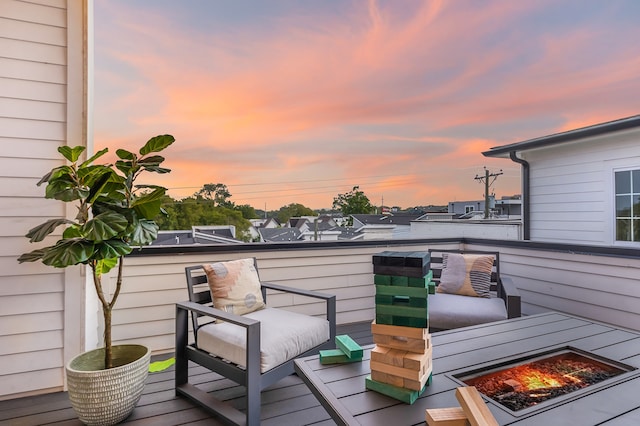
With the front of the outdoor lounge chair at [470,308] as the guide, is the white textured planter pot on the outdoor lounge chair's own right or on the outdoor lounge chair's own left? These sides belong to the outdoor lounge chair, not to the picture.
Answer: on the outdoor lounge chair's own right

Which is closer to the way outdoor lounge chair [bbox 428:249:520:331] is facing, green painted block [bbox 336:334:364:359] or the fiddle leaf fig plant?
the green painted block

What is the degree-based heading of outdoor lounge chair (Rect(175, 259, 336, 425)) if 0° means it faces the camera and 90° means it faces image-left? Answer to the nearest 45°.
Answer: approximately 315°

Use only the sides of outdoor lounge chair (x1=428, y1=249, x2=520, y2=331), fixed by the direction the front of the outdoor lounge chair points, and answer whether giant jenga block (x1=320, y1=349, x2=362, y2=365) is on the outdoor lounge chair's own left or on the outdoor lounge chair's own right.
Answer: on the outdoor lounge chair's own right

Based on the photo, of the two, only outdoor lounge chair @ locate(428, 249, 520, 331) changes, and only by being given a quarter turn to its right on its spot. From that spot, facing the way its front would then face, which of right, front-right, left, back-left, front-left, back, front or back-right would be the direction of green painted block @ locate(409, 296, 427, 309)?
front-left

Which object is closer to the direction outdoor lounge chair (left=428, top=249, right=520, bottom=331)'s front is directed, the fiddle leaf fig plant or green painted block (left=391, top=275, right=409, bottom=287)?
the green painted block

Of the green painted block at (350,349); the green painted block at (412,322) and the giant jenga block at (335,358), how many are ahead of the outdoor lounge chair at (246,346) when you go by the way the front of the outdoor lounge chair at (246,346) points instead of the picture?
3

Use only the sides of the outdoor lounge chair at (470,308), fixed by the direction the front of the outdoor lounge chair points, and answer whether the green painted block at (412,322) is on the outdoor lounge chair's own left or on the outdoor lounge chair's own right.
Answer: on the outdoor lounge chair's own right

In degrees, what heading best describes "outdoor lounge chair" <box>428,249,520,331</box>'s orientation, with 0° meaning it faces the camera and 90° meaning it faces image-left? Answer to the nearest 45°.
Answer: approximately 315°

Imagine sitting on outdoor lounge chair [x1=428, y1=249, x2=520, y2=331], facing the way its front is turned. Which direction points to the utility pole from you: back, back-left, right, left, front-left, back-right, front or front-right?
back-left

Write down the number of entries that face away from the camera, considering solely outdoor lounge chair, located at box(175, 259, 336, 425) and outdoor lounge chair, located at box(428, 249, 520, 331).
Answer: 0

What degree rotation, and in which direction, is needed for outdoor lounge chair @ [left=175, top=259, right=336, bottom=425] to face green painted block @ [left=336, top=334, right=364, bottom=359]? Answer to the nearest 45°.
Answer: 0° — it already faces it

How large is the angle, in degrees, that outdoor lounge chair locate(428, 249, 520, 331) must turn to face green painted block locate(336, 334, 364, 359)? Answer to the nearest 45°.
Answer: approximately 45° to its right

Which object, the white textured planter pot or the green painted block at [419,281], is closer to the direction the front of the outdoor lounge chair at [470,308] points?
the green painted block
